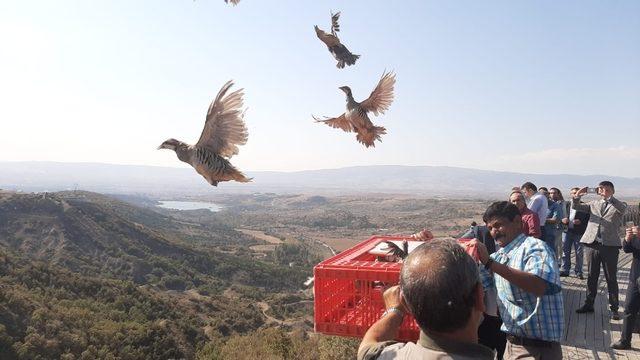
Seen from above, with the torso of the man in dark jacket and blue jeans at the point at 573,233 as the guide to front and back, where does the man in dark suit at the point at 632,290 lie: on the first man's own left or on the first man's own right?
on the first man's own left

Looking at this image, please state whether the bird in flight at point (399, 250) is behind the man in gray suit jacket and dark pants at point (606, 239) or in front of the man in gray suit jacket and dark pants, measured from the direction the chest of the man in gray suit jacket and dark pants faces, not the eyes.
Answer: in front

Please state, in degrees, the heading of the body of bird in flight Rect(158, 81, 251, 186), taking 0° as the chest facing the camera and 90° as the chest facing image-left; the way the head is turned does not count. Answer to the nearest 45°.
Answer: approximately 90°

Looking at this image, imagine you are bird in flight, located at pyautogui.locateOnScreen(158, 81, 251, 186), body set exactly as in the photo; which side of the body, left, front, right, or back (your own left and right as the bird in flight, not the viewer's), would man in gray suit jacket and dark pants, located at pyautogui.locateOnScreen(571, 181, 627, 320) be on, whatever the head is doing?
back

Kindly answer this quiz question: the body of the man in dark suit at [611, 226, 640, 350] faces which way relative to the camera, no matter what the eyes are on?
to the viewer's left
